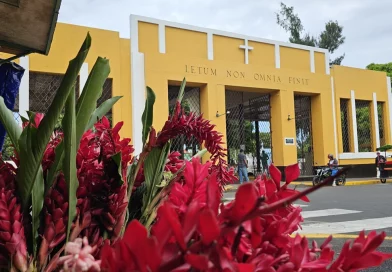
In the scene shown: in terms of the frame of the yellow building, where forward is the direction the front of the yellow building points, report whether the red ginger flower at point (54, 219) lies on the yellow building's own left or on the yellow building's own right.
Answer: on the yellow building's own right

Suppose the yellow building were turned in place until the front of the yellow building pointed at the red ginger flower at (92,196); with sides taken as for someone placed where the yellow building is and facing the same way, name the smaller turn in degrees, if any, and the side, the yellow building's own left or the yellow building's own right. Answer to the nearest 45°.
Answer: approximately 45° to the yellow building's own right

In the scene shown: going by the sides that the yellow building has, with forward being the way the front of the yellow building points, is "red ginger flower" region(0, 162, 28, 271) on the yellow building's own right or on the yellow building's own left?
on the yellow building's own right

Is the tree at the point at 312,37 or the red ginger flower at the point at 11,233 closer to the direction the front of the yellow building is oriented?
the red ginger flower

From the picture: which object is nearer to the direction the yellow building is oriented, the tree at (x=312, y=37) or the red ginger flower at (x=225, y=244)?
the red ginger flower
